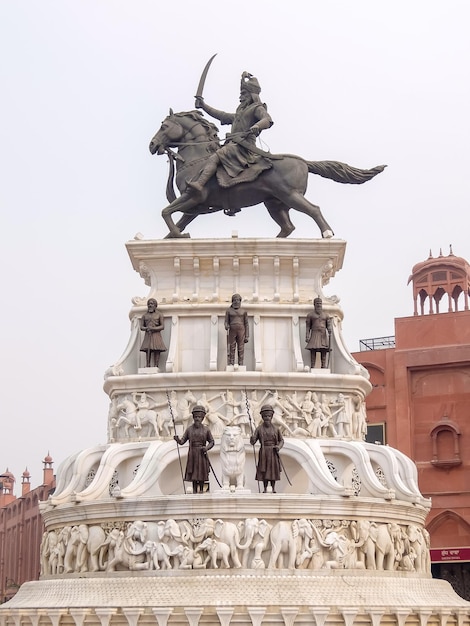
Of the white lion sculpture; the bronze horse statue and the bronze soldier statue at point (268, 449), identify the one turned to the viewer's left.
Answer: the bronze horse statue

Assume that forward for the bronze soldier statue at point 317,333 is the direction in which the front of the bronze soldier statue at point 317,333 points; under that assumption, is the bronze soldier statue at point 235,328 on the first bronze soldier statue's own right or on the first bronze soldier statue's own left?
on the first bronze soldier statue's own right

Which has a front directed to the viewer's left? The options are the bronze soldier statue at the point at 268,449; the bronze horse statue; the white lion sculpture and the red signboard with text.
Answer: the bronze horse statue

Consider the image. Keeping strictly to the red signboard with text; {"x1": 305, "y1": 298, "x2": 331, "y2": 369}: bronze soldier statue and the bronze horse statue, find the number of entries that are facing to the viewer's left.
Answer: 1

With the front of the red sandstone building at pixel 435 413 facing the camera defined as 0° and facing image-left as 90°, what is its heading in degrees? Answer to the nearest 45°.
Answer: approximately 0°

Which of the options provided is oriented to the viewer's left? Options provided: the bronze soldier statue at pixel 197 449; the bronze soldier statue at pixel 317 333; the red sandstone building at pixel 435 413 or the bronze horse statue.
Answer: the bronze horse statue

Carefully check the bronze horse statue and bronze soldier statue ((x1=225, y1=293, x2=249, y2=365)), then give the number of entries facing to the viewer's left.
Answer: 1

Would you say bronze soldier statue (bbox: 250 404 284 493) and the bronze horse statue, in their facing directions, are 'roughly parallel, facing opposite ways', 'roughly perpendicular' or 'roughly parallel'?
roughly perpendicular

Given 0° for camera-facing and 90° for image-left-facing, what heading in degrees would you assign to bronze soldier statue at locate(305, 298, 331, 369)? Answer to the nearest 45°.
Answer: approximately 0°

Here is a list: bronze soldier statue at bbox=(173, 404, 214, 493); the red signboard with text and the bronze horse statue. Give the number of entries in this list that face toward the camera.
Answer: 2
